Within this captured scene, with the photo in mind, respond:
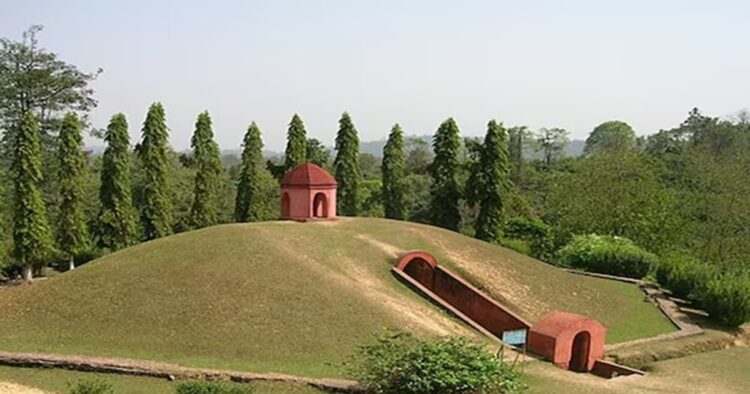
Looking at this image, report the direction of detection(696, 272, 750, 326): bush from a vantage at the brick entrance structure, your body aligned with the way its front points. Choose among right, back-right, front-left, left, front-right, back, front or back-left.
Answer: left

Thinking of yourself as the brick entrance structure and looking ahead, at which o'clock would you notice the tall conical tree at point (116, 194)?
The tall conical tree is roughly at 5 o'clock from the brick entrance structure.

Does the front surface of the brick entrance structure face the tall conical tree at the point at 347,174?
no

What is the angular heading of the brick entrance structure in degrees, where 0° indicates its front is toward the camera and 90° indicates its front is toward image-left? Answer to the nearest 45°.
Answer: approximately 315°

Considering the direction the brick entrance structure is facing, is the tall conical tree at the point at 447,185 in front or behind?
behind

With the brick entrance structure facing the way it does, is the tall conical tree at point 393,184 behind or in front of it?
behind

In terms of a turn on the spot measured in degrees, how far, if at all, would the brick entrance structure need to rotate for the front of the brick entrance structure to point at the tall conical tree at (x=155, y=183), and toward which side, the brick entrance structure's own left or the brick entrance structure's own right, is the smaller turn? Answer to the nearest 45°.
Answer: approximately 180°

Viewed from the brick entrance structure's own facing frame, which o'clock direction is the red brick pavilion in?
The red brick pavilion is roughly at 5 o'clock from the brick entrance structure.

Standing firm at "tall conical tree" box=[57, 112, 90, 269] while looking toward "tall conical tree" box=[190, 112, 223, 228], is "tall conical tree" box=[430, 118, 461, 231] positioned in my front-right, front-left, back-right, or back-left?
front-right

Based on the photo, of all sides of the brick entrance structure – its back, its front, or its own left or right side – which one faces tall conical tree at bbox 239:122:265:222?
back

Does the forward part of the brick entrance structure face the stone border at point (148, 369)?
no

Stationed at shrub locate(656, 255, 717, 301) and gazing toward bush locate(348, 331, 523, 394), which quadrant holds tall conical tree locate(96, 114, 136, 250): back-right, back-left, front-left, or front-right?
front-right

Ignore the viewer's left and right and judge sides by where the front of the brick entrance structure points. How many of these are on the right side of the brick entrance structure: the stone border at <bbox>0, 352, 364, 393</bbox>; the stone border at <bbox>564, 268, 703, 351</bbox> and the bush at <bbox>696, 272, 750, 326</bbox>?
1

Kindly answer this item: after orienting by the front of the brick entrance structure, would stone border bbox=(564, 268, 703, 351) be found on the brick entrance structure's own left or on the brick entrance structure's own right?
on the brick entrance structure's own left

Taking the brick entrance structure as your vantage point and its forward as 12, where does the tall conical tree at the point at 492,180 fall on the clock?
The tall conical tree is roughly at 7 o'clock from the brick entrance structure.

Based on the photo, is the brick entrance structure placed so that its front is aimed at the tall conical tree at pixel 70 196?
no

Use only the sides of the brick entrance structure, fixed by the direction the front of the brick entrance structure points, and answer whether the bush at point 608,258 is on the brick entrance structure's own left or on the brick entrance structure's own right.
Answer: on the brick entrance structure's own left
